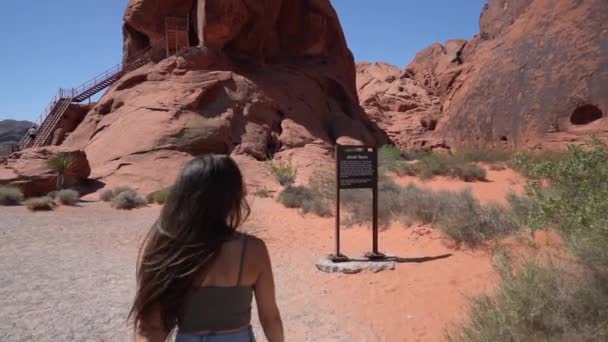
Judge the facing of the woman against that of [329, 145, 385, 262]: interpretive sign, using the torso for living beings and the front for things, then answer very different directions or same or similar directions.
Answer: very different directions

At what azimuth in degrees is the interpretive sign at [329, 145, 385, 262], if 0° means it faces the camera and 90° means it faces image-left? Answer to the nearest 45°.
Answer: approximately 0°

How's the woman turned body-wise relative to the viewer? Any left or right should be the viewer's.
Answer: facing away from the viewer

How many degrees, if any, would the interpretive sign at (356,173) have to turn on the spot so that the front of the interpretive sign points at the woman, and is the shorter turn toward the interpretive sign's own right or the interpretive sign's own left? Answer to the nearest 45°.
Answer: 0° — it already faces them

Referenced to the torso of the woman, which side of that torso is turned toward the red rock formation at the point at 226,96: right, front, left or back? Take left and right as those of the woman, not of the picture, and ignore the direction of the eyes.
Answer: front

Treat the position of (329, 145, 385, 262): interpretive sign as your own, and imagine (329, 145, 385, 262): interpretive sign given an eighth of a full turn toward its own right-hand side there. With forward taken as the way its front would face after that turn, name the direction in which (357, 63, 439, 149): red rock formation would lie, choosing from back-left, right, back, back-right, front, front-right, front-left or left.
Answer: back-right

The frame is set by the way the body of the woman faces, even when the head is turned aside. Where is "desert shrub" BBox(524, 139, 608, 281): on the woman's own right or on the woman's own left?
on the woman's own right

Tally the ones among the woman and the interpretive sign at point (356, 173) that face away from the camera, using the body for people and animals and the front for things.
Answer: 1

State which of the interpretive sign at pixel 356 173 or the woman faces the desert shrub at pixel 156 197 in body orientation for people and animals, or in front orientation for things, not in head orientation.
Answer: the woman

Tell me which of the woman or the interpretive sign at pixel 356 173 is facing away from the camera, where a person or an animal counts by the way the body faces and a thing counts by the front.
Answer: the woman

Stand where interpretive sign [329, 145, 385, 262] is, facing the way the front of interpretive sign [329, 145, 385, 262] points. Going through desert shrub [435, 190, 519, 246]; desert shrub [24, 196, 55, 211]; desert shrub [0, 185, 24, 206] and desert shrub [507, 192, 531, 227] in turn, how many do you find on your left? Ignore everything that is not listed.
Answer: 2

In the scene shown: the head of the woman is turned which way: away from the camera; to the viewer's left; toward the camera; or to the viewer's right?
away from the camera

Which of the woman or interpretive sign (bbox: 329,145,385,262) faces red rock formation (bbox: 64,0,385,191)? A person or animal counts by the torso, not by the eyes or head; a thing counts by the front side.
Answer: the woman
